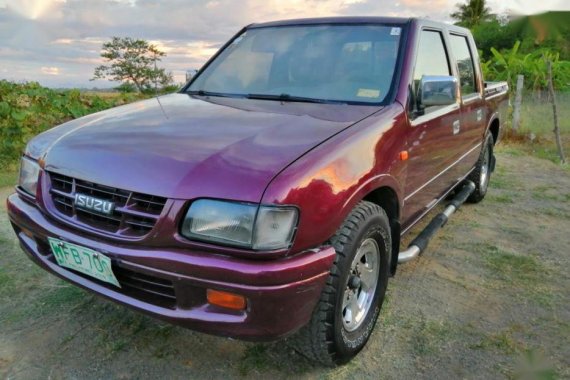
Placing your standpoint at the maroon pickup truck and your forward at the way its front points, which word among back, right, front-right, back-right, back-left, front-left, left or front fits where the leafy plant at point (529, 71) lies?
back

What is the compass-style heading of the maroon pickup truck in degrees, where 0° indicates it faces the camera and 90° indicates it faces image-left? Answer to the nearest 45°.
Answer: approximately 45°

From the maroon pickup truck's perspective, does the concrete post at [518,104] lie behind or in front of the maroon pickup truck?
behind

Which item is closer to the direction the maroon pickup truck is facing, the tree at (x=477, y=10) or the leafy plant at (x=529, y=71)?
the tree
